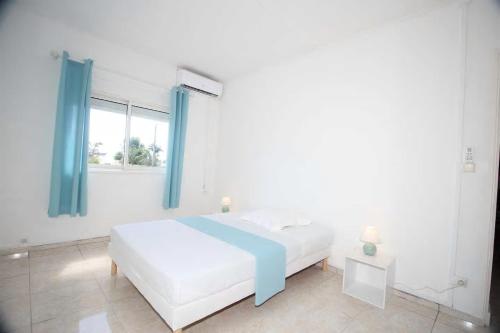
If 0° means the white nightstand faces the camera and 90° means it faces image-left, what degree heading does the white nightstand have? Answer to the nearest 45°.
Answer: approximately 45°

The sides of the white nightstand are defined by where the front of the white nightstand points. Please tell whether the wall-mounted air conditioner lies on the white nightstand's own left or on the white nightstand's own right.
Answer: on the white nightstand's own right

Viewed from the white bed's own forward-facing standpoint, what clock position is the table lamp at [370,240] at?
The table lamp is roughly at 7 o'clock from the white bed.

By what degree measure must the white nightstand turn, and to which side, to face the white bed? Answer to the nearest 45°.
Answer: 0° — it already faces it

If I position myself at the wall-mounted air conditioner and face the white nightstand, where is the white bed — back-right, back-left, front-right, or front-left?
front-right

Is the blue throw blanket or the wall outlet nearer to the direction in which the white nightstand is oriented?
the blue throw blanket

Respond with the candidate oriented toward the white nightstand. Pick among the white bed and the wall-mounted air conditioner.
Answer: the wall-mounted air conditioner

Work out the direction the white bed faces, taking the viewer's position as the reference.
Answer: facing the viewer and to the left of the viewer

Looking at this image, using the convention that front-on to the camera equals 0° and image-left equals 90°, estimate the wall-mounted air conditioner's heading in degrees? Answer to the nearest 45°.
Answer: approximately 315°

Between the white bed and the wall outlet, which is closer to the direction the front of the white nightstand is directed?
the white bed

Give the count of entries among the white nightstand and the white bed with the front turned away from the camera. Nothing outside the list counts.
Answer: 0

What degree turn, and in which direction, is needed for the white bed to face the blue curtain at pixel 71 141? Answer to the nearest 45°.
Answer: approximately 90° to its right

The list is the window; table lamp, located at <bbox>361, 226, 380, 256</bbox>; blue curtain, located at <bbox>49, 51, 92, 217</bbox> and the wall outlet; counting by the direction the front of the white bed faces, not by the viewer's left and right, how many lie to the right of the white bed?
2

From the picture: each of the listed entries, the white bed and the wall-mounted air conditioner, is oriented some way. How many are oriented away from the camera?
0
